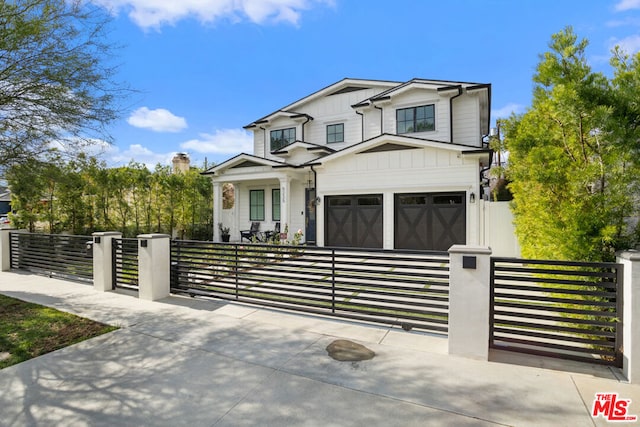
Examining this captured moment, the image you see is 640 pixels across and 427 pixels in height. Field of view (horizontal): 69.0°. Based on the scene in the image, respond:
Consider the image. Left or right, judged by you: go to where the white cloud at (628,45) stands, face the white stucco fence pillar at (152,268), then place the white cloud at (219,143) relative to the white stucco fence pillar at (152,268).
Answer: right

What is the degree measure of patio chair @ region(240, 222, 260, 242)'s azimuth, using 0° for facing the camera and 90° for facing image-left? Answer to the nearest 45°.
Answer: approximately 45°

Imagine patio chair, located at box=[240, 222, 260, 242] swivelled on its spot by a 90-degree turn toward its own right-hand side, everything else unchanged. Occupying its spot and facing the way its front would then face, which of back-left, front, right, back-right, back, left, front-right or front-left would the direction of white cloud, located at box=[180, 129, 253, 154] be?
front-right

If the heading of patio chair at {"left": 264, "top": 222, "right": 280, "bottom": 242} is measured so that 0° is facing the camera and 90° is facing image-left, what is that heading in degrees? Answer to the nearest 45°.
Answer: approximately 45°

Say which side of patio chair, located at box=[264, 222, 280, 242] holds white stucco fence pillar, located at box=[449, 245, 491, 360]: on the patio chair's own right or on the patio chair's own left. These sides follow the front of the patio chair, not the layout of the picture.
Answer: on the patio chair's own left

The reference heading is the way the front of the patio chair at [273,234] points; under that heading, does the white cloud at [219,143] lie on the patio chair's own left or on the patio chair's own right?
on the patio chair's own right

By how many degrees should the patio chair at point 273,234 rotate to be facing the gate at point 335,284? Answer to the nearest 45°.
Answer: approximately 45° to its left
